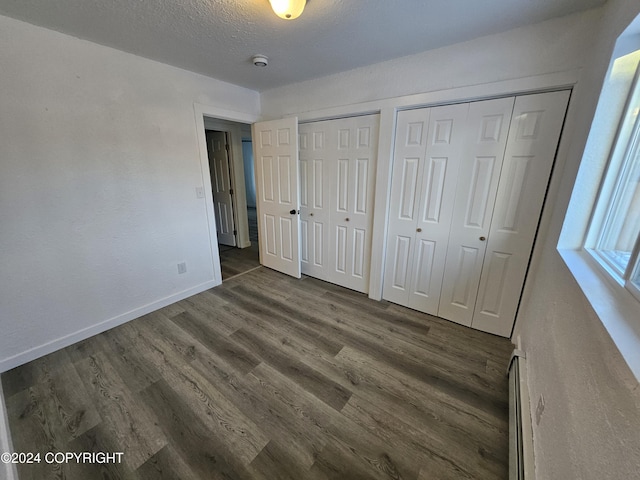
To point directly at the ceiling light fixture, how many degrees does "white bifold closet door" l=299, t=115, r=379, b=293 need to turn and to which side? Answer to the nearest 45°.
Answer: approximately 45° to its left

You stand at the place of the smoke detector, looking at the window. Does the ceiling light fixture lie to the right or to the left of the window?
right

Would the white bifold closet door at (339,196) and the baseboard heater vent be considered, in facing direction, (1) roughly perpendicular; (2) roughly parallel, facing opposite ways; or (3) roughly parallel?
roughly perpendicular

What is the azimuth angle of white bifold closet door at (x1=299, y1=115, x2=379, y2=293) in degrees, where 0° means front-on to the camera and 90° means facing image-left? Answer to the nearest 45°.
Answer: approximately 45°

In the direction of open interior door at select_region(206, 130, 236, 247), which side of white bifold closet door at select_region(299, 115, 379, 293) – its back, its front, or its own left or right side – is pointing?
right

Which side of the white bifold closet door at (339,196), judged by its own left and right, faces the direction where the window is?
left

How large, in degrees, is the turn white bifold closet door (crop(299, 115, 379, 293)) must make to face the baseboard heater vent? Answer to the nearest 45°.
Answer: approximately 90° to its left

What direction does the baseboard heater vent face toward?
to the viewer's left

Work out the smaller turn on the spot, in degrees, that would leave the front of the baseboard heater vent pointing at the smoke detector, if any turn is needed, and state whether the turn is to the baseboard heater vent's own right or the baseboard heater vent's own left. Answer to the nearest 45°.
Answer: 0° — it already faces it

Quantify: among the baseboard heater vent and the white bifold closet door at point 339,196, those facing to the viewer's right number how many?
0
